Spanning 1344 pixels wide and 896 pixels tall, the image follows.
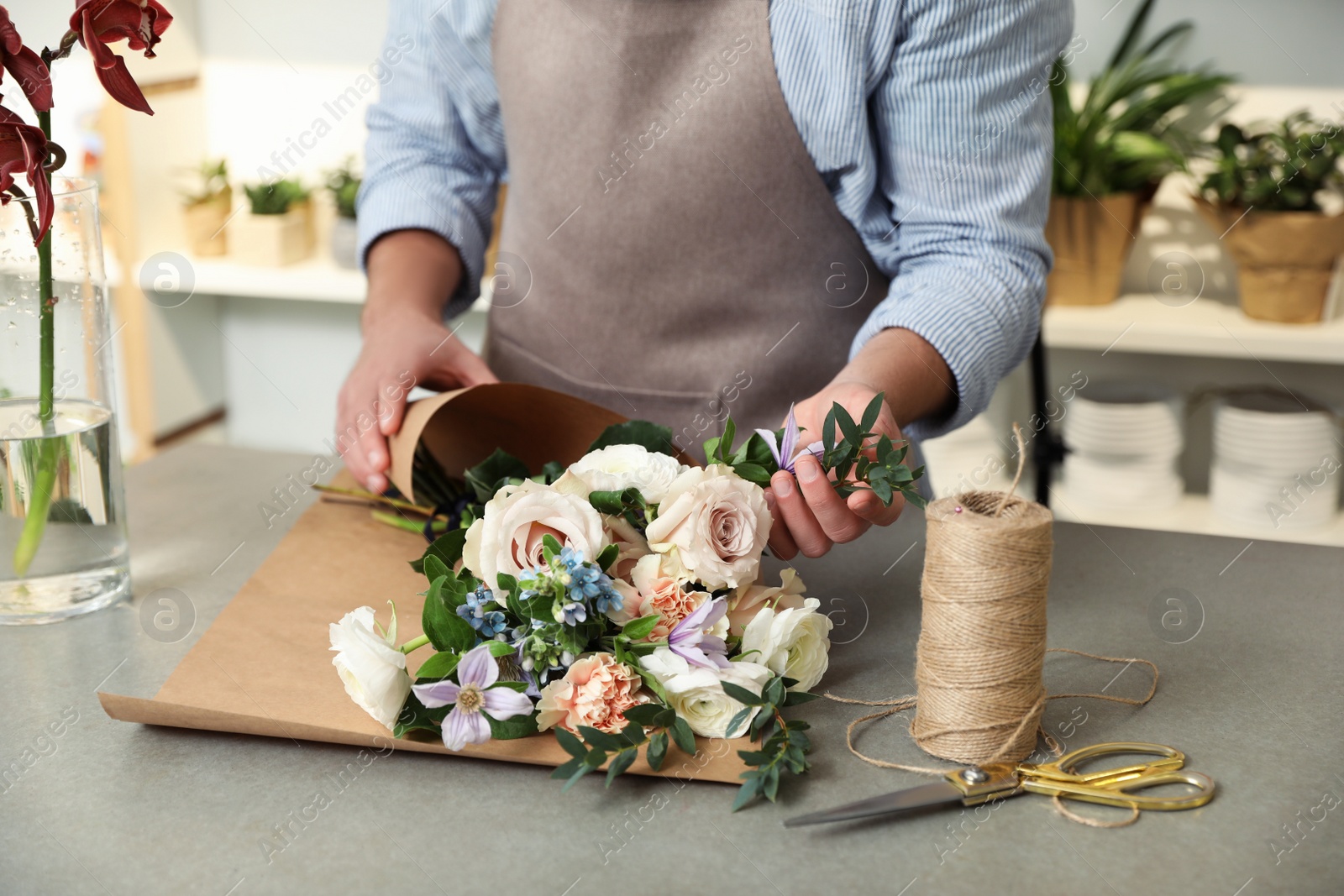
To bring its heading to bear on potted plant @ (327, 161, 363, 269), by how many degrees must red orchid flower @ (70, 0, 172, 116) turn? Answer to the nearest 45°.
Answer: approximately 90° to its left

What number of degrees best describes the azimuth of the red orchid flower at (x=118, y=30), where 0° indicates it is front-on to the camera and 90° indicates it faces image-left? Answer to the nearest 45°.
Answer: approximately 270°

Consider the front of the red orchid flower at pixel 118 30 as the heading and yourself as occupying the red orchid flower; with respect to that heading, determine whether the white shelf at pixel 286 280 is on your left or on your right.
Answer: on your left

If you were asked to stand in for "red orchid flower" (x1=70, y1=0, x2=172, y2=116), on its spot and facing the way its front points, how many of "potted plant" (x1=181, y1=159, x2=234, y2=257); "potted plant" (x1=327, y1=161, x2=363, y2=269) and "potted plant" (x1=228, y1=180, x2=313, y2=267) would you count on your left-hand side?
3

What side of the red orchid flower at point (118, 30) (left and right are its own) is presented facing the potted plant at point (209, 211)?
left
